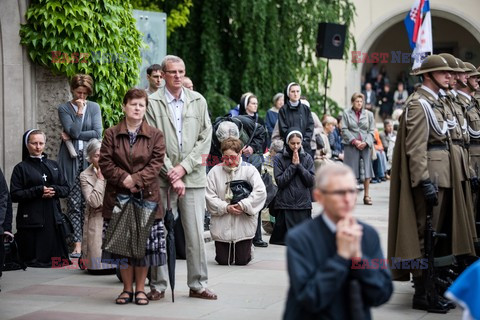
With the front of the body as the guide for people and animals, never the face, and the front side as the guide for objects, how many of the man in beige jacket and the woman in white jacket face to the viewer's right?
0

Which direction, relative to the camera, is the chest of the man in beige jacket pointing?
toward the camera

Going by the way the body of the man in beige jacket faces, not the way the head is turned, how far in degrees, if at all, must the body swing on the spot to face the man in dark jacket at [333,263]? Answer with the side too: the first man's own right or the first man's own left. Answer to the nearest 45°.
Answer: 0° — they already face them

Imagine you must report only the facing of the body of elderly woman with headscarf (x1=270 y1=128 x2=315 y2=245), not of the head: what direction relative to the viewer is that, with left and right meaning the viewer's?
facing the viewer

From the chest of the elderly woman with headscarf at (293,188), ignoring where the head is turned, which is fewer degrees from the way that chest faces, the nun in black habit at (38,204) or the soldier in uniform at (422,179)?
the soldier in uniform

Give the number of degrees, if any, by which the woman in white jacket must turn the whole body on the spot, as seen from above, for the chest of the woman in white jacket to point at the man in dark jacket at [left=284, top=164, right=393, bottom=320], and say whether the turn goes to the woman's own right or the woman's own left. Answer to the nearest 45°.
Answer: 0° — they already face them
